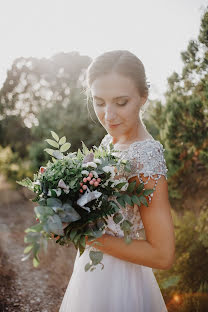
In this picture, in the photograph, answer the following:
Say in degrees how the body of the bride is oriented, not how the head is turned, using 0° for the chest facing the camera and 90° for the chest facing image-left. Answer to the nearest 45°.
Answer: approximately 45°

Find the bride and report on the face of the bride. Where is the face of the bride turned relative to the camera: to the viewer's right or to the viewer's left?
to the viewer's left
